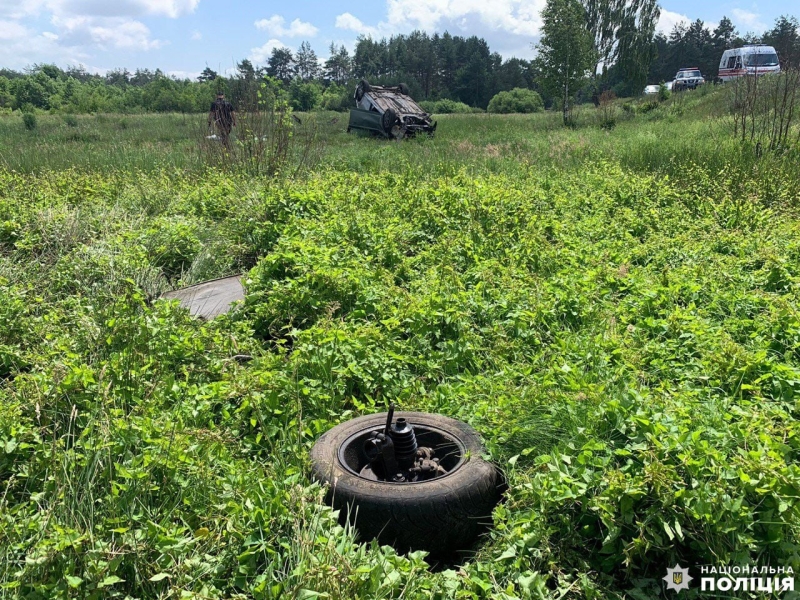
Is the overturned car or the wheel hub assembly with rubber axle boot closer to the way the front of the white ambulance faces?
the wheel hub assembly with rubber axle boot

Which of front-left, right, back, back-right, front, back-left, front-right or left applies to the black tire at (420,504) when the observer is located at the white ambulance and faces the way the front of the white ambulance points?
front-right

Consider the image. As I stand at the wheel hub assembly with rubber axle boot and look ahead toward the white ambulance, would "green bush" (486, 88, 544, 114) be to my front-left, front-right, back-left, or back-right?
front-left

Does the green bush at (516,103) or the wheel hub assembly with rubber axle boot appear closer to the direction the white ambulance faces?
the wheel hub assembly with rubber axle boot

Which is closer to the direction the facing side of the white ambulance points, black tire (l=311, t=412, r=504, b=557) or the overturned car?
the black tire

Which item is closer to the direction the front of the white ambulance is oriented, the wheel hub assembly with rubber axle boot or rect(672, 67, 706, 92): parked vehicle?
the wheel hub assembly with rubber axle boot

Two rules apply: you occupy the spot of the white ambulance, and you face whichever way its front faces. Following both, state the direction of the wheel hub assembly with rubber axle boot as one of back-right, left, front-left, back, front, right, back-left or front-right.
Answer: front-right

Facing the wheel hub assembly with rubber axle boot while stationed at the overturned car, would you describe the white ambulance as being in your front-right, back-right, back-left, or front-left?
back-left

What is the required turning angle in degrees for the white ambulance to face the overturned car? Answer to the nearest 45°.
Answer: approximately 90° to its right

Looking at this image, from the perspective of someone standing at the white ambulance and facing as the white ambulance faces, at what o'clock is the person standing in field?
The person standing in field is roughly at 2 o'clock from the white ambulance.

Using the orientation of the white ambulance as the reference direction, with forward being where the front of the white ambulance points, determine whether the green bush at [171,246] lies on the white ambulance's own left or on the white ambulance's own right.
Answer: on the white ambulance's own right

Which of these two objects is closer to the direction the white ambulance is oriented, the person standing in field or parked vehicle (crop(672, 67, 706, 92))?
the person standing in field
